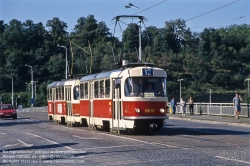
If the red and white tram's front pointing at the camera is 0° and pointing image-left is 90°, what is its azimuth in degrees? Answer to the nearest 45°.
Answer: approximately 315°

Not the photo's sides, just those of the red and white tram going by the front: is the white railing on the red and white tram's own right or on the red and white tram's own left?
on the red and white tram's own left
